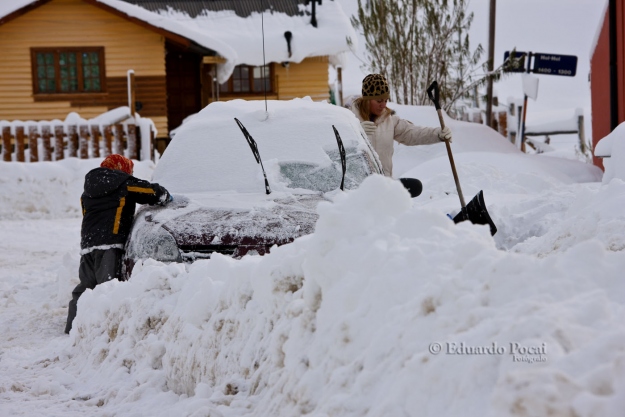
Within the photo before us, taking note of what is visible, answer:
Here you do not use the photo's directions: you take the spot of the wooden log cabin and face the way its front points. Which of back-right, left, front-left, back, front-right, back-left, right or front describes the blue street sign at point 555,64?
front-left

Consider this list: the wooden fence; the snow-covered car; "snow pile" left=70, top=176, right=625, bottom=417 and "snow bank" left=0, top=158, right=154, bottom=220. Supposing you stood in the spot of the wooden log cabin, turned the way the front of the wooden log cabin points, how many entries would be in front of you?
4

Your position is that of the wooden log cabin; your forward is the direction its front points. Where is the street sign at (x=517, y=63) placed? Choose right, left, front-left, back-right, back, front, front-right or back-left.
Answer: front-left

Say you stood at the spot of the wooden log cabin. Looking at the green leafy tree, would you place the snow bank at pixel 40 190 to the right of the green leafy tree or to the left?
right

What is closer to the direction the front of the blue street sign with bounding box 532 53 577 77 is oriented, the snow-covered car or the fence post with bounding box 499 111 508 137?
the snow-covered car

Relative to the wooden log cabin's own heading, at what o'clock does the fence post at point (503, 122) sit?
The fence post is roughly at 10 o'clock from the wooden log cabin.

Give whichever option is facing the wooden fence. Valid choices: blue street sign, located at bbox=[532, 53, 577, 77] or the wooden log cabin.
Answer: the wooden log cabin

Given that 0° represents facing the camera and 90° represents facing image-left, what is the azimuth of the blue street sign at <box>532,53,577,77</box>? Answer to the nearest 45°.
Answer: approximately 0°

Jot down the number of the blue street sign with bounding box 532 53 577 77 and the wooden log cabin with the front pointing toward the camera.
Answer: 2
